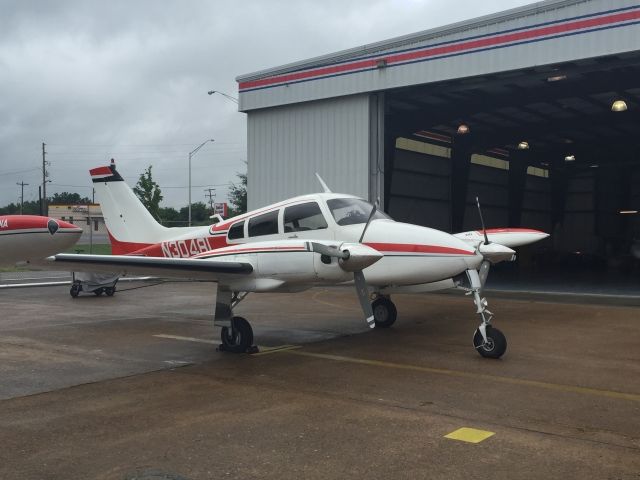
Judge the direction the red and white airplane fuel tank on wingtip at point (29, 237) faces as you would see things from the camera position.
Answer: facing to the right of the viewer

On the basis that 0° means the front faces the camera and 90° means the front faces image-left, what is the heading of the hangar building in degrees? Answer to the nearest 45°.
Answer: approximately 45°

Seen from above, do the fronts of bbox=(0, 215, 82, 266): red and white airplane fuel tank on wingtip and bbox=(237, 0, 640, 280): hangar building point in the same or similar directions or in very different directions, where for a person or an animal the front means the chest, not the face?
very different directions

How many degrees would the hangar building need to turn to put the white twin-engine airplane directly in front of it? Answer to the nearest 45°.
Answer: approximately 45° to its left

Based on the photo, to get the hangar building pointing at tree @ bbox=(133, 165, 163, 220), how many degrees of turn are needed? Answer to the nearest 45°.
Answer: approximately 90° to its right

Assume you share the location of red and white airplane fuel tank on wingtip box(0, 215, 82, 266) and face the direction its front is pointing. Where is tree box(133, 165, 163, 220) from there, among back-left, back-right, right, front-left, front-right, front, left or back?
left

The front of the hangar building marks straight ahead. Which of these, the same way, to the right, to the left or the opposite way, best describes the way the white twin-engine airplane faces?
to the left

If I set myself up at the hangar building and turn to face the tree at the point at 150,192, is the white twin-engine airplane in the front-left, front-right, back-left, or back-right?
back-left

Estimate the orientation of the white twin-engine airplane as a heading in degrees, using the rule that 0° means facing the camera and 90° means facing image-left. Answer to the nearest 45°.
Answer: approximately 315°
